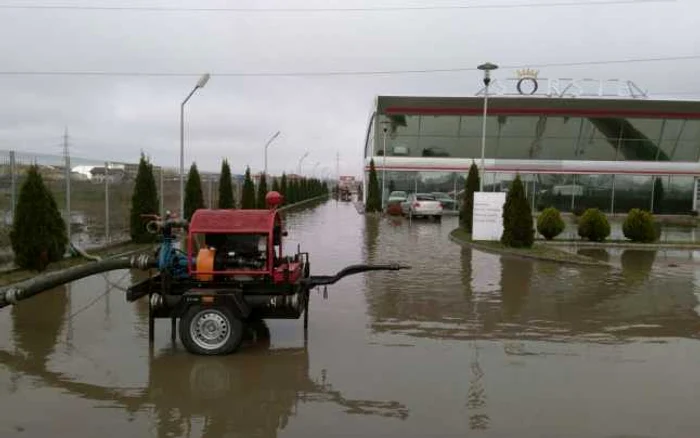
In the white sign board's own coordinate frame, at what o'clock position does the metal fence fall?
The metal fence is roughly at 2 o'clock from the white sign board.

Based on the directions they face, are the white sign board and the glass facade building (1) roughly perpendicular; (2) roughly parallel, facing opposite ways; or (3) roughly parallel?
roughly parallel

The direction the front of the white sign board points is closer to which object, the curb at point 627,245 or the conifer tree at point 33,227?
the conifer tree

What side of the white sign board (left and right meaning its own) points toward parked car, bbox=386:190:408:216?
back

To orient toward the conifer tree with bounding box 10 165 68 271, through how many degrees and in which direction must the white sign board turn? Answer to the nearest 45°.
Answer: approximately 45° to its right

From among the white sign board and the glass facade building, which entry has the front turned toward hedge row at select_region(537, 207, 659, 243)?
the glass facade building

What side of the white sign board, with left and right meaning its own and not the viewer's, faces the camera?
front

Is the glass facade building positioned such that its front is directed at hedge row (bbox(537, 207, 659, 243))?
yes

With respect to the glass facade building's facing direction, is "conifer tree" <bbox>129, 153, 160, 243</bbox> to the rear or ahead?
ahead

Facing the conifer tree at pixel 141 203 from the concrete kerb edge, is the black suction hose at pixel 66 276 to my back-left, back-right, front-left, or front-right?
front-left

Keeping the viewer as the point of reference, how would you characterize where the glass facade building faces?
facing the viewer

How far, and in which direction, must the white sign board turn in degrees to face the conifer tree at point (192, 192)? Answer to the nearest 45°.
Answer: approximately 90° to its right

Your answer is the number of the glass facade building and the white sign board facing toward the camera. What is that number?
2

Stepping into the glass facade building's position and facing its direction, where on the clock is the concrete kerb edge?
The concrete kerb edge is roughly at 12 o'clock from the glass facade building.

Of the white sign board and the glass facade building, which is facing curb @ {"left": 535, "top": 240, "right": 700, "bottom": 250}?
the glass facade building

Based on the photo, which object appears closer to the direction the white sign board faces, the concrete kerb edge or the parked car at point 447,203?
the concrete kerb edge
